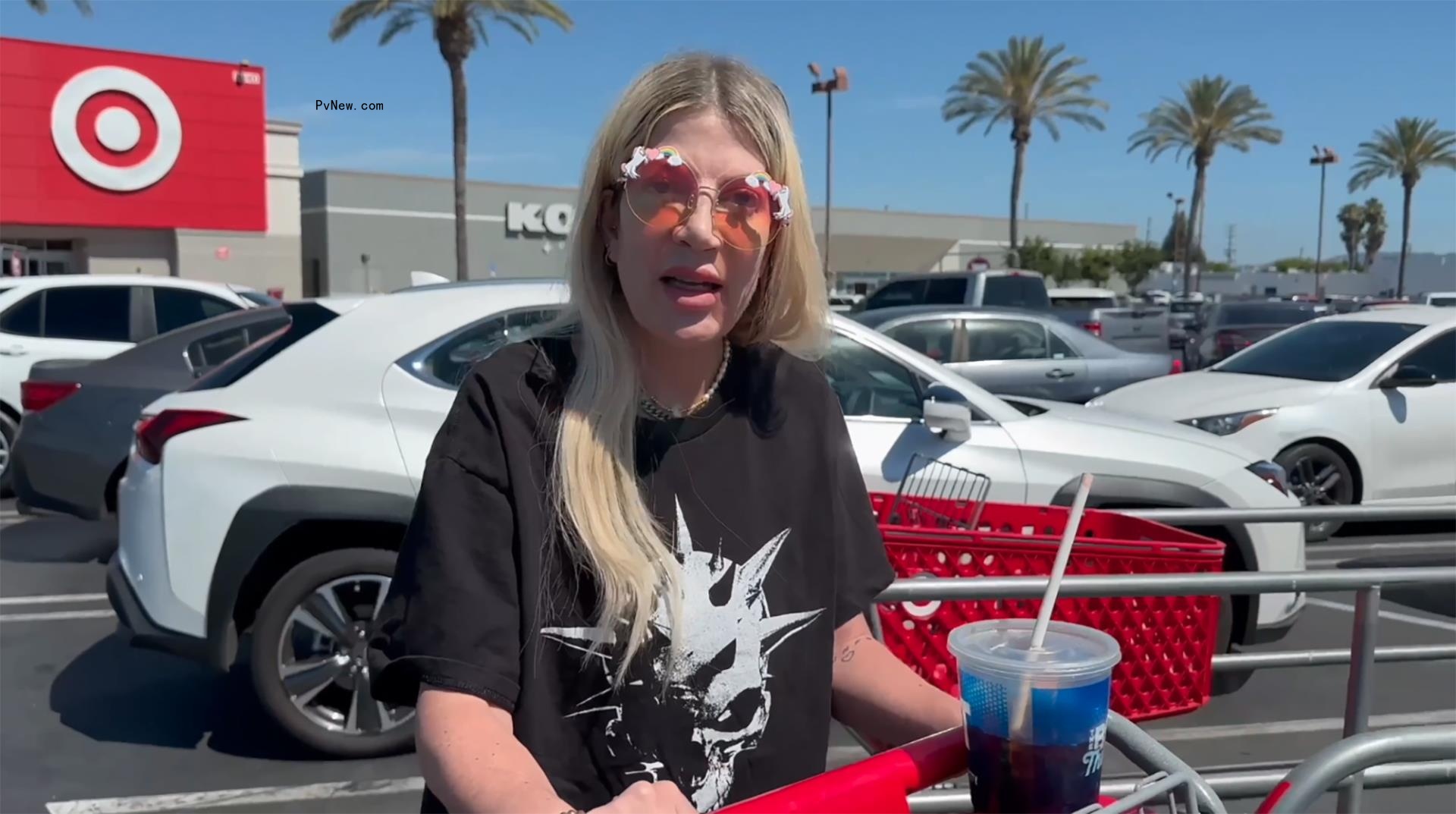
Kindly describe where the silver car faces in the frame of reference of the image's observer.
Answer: facing to the left of the viewer

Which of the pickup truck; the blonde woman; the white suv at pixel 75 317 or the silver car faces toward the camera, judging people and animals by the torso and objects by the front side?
the blonde woman

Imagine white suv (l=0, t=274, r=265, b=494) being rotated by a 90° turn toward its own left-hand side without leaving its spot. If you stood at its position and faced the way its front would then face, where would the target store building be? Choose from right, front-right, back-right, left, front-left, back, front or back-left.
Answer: front

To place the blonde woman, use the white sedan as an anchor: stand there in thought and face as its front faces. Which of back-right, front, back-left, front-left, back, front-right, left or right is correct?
front-left

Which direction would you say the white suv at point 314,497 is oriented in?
to the viewer's right

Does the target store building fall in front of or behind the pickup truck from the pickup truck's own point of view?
in front

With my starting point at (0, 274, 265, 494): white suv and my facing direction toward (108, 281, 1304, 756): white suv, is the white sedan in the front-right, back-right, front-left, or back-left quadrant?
front-left

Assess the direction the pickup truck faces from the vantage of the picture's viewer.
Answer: facing away from the viewer and to the left of the viewer

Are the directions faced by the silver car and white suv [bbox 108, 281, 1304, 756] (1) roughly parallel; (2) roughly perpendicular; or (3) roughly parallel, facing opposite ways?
roughly parallel, facing opposite ways

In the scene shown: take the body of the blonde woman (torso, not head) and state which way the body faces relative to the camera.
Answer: toward the camera

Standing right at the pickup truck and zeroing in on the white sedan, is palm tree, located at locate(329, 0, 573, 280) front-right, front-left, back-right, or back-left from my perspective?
back-right

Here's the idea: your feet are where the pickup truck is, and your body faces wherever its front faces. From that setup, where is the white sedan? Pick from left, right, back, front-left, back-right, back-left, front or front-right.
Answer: back-left

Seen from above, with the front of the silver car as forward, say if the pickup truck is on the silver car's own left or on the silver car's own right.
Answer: on the silver car's own right
